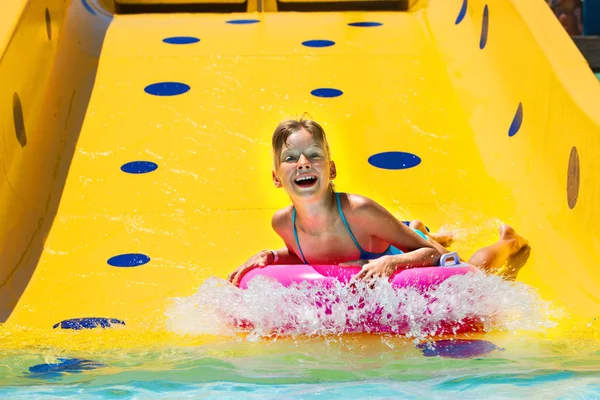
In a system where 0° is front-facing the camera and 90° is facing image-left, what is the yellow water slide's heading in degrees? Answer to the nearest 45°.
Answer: approximately 0°
